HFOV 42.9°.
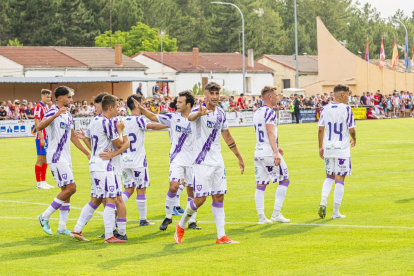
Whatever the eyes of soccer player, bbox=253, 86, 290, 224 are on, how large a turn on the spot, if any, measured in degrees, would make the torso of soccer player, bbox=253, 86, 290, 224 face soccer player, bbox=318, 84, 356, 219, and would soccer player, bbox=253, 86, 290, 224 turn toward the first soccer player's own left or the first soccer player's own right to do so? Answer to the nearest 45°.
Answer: approximately 45° to the first soccer player's own right

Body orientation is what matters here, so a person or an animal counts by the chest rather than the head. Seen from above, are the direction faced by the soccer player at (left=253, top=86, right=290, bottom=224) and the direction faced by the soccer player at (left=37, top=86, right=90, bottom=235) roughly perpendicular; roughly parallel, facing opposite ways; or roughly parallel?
roughly perpendicular

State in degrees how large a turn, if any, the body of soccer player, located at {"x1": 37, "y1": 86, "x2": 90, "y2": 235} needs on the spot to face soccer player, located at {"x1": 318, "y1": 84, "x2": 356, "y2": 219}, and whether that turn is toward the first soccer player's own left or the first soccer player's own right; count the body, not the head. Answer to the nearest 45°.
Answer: approximately 45° to the first soccer player's own left

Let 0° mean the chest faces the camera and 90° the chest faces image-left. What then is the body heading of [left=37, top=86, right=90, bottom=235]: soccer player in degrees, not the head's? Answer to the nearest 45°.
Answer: approximately 315°

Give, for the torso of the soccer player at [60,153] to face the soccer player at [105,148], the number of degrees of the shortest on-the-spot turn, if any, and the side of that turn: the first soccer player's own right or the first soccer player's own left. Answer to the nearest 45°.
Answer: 0° — they already face them

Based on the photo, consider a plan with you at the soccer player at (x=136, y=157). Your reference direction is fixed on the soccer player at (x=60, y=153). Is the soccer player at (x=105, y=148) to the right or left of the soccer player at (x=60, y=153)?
left

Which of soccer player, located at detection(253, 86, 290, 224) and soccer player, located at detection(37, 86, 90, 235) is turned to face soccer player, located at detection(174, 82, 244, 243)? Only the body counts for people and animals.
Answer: soccer player, located at detection(37, 86, 90, 235)

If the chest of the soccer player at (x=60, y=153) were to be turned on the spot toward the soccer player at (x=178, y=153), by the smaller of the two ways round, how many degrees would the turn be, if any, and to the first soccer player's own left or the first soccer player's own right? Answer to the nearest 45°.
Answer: approximately 45° to the first soccer player's own left

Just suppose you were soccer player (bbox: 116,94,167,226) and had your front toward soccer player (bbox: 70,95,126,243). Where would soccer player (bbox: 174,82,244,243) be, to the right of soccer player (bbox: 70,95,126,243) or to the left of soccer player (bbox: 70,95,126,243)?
left
